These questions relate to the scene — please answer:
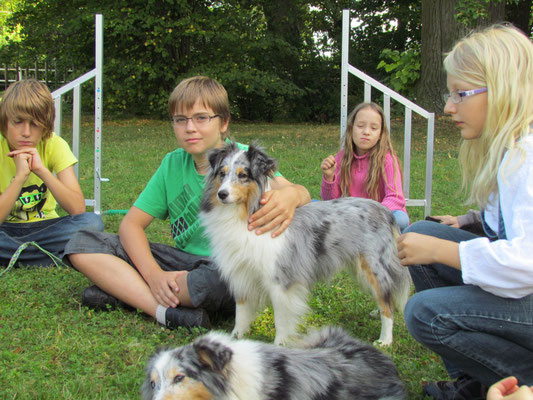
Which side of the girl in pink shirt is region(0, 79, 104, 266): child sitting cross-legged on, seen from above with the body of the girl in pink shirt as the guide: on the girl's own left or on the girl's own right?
on the girl's own right

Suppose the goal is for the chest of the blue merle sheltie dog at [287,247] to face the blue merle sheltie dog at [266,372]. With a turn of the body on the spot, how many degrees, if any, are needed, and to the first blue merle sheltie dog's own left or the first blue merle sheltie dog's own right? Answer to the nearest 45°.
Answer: approximately 45° to the first blue merle sheltie dog's own left

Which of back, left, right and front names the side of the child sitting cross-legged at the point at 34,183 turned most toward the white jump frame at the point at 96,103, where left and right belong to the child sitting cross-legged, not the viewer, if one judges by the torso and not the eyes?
back

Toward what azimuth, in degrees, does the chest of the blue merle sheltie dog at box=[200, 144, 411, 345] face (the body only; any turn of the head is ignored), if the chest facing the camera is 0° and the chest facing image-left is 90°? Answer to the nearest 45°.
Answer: approximately 45°

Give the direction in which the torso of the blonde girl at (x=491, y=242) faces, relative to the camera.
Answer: to the viewer's left
